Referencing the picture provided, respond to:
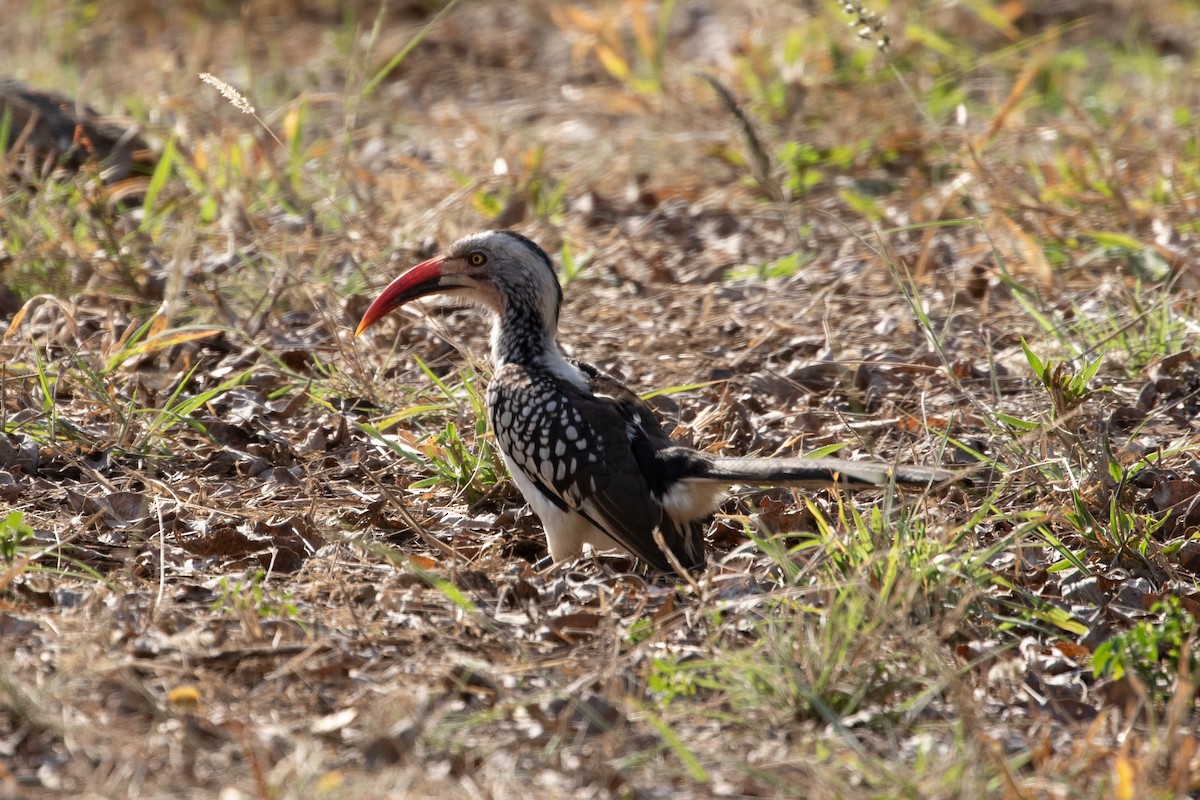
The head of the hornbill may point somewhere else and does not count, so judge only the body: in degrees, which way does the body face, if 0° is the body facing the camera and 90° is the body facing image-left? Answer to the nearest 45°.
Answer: approximately 90°
